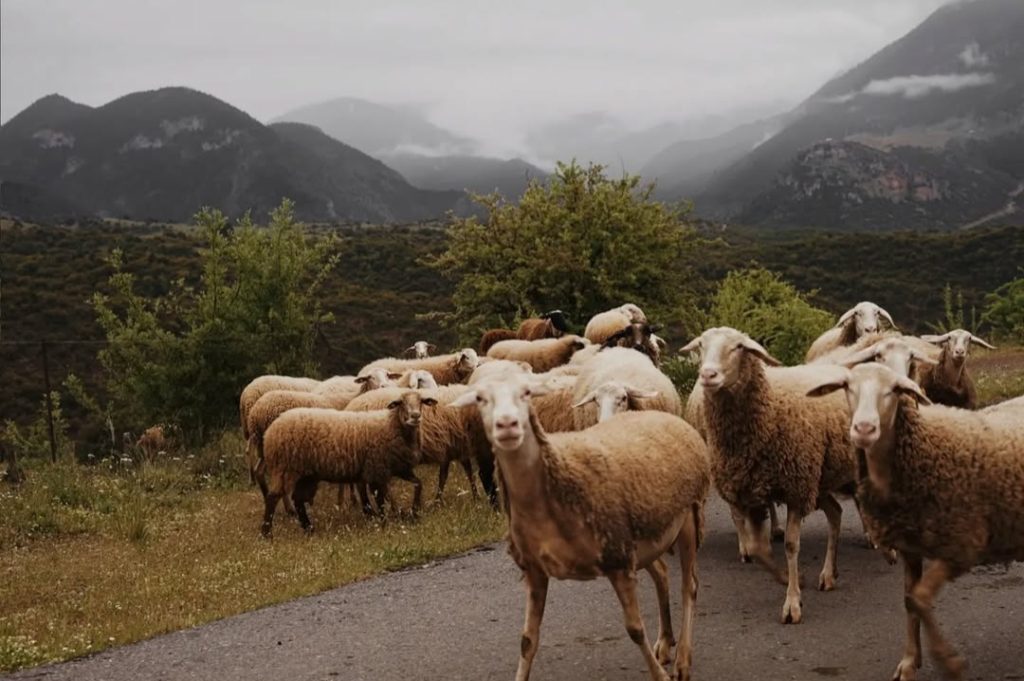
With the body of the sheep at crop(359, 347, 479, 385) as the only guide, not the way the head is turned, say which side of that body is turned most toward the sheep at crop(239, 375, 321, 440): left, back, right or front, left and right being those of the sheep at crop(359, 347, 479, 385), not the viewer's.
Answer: back

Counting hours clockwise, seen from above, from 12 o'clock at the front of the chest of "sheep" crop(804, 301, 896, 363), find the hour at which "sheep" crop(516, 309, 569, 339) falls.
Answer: "sheep" crop(516, 309, 569, 339) is roughly at 6 o'clock from "sheep" crop(804, 301, 896, 363).

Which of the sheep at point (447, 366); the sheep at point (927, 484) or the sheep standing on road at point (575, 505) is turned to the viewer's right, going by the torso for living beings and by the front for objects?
the sheep at point (447, 366)

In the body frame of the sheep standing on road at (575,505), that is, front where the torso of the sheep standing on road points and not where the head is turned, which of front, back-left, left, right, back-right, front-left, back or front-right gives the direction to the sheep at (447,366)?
back-right

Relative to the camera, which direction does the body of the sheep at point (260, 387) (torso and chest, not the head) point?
to the viewer's right

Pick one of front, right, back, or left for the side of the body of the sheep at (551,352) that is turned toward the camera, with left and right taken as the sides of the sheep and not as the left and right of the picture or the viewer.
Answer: right

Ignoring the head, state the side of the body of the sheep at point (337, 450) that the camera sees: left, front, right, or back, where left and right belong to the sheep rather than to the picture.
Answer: right

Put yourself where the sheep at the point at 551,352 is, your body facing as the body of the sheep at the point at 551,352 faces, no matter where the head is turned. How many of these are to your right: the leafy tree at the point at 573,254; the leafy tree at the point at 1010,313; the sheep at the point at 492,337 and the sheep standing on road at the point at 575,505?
1

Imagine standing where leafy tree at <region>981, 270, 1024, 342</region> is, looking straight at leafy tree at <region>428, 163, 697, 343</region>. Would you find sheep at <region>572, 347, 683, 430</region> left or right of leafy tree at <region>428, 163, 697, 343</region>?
left

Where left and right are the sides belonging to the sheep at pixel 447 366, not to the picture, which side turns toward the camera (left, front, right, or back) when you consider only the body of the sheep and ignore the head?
right

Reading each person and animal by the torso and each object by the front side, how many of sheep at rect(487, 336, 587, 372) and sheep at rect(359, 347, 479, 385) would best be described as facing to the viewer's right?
2

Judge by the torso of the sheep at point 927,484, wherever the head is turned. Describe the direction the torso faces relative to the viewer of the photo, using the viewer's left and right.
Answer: facing the viewer and to the left of the viewer

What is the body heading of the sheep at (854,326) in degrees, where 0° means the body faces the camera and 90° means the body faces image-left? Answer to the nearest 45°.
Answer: approximately 315°

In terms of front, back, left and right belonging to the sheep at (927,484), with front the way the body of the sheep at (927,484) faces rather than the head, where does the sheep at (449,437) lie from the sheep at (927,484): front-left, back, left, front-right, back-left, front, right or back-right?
right
